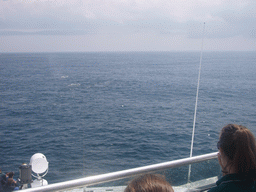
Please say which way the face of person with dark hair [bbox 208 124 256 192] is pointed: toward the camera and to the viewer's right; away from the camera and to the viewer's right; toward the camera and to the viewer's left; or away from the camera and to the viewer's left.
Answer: away from the camera and to the viewer's left

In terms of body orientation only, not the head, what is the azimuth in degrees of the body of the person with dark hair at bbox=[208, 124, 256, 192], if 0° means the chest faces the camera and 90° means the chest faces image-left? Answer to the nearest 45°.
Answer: approximately 135°
